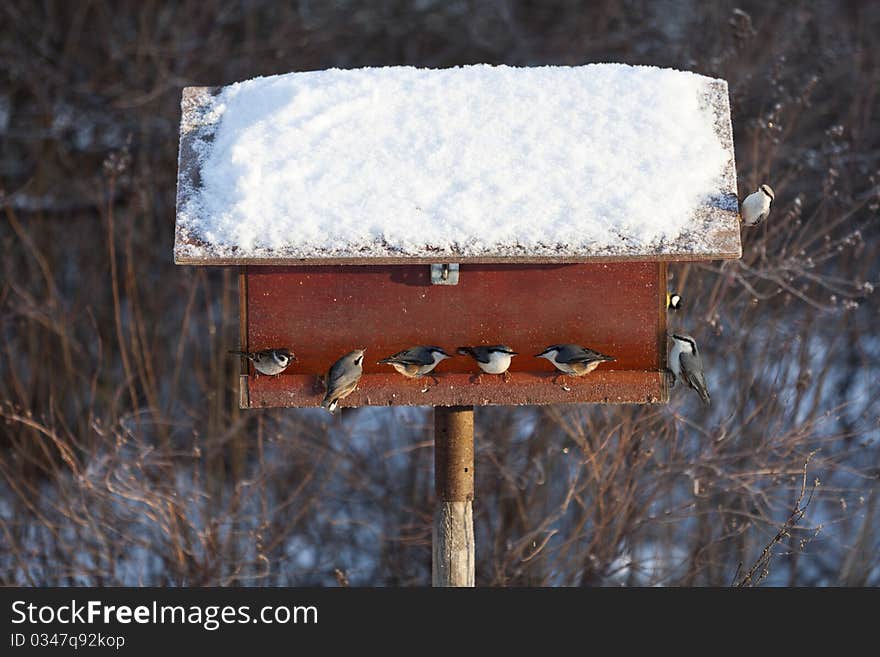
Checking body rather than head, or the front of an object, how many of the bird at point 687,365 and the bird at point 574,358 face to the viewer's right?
0

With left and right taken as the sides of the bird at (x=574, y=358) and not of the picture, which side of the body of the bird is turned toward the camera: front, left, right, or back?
left

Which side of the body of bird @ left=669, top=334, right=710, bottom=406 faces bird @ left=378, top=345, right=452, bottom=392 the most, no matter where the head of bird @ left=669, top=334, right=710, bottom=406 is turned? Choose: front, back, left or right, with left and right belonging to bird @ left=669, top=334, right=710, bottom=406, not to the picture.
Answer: front

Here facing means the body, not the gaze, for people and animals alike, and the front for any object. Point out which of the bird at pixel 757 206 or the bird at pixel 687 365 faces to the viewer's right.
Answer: the bird at pixel 757 206

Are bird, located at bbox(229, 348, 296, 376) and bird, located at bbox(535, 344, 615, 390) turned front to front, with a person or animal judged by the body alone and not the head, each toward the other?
yes

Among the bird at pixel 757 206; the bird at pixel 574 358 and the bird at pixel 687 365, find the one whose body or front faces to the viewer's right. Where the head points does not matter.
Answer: the bird at pixel 757 206

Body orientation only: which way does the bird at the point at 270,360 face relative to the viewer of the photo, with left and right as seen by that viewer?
facing to the right of the viewer

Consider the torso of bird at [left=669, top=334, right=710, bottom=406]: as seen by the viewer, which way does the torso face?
to the viewer's left
